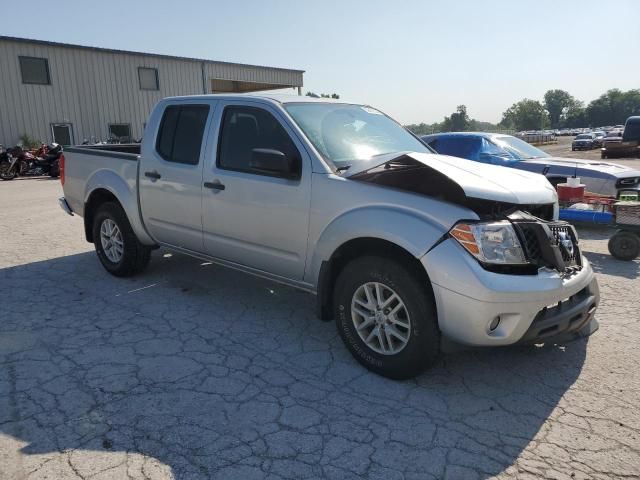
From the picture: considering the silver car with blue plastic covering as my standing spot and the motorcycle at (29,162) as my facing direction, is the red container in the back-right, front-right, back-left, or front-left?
back-left

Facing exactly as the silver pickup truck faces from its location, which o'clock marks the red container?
The red container is roughly at 9 o'clock from the silver pickup truck.

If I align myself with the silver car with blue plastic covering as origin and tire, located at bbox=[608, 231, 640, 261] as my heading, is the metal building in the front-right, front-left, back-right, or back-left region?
back-right

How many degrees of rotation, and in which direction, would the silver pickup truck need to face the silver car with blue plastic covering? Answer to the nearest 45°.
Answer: approximately 90° to its left

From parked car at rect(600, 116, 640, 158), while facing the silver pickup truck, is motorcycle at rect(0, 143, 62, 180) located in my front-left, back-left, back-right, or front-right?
front-right

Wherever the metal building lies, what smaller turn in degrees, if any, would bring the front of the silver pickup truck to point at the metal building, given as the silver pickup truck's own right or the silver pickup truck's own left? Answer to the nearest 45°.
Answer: approximately 180°

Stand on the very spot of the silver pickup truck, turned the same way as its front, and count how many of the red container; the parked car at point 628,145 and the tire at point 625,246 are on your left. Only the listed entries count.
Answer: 3

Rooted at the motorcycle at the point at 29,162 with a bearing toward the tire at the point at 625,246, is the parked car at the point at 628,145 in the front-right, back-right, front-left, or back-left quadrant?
front-left

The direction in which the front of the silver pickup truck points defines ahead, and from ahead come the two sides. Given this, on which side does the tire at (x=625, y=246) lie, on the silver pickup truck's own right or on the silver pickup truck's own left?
on the silver pickup truck's own left

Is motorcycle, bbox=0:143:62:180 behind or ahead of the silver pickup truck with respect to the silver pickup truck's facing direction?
behind

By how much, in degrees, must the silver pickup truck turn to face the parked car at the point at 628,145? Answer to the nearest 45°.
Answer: approximately 90° to its left

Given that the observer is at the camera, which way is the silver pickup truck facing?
facing the viewer and to the right of the viewer
